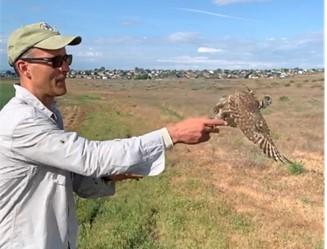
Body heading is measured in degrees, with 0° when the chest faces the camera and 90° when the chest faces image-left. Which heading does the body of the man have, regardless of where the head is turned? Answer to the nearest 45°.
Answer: approximately 270°

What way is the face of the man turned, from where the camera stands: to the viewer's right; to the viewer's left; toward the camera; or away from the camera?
to the viewer's right
